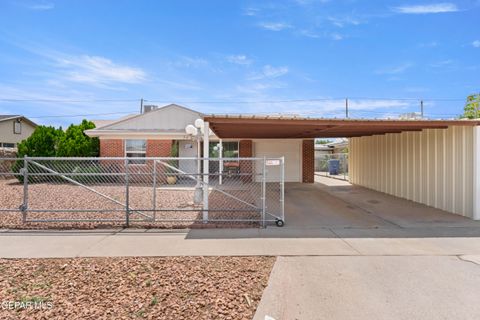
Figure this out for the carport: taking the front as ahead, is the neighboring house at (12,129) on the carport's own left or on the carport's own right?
on the carport's own right

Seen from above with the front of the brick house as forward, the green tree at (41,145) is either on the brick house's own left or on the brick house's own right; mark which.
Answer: on the brick house's own right

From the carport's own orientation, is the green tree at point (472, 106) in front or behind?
behind

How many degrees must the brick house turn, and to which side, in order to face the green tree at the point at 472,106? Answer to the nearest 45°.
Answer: approximately 90° to its left

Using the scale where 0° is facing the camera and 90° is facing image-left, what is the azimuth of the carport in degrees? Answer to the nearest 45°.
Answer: approximately 0°

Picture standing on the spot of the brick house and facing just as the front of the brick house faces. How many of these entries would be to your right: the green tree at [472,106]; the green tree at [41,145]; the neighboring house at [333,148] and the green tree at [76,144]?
2

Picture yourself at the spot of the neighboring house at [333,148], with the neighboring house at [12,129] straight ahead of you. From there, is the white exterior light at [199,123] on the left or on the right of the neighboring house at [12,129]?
left

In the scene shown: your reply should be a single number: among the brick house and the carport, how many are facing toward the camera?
2

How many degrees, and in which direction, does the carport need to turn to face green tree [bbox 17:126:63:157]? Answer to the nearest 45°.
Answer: approximately 90° to its right

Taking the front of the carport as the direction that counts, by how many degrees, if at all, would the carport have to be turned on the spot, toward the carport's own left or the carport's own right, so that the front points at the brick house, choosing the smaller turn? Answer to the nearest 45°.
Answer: approximately 135° to the carport's own right

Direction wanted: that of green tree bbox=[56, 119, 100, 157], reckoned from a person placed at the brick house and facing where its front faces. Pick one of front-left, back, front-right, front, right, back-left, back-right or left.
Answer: right

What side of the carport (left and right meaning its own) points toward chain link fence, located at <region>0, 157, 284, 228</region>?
right

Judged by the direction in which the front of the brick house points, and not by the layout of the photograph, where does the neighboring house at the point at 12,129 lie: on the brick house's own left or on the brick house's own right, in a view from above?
on the brick house's own right
